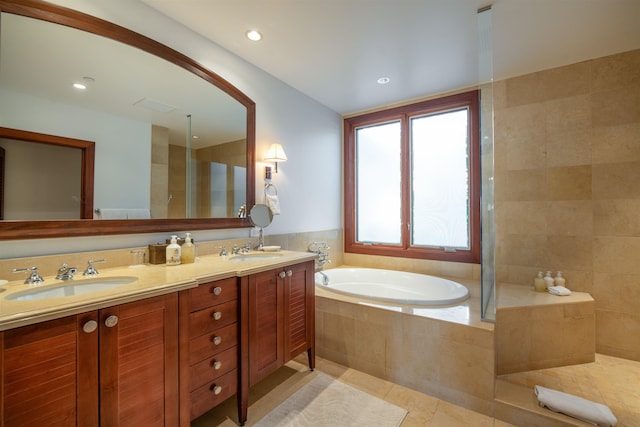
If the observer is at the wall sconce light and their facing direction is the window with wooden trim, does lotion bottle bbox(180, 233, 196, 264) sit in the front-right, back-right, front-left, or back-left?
back-right

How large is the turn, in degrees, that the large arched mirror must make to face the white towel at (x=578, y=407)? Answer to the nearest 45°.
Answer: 0° — it already faces it

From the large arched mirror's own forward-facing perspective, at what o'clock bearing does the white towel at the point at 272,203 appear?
The white towel is roughly at 10 o'clock from the large arched mirror.

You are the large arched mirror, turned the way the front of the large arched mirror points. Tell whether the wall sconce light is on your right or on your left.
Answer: on your left

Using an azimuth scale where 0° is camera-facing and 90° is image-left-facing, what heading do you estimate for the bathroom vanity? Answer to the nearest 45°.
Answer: approximately 315°

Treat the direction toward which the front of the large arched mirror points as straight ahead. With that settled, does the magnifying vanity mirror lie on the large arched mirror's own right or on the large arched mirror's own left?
on the large arched mirror's own left

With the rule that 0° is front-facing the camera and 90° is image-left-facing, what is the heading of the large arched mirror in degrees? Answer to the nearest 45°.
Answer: approximately 315°
